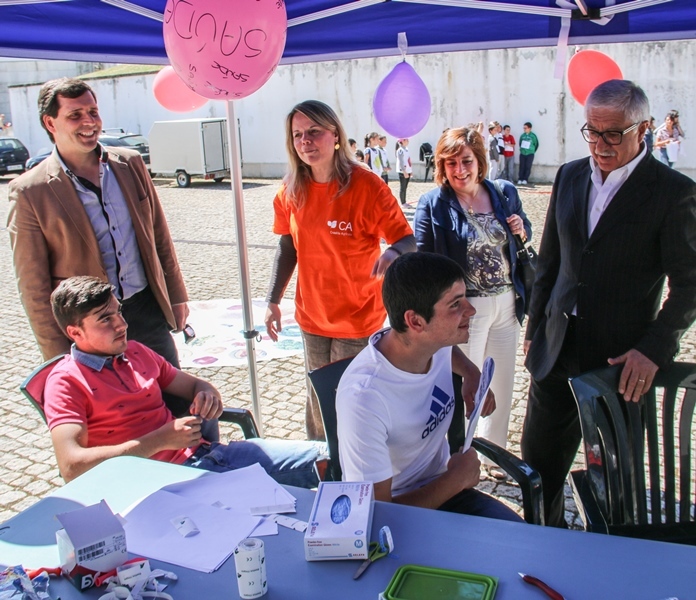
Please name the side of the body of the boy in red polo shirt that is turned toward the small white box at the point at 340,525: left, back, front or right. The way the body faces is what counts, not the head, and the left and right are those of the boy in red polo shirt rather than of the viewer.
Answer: front

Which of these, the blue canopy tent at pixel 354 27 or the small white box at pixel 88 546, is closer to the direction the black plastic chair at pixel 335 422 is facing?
the small white box

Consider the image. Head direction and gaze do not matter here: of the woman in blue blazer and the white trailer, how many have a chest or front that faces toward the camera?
1

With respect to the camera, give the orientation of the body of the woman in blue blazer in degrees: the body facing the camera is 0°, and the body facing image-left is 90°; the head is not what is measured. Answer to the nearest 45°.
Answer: approximately 0°

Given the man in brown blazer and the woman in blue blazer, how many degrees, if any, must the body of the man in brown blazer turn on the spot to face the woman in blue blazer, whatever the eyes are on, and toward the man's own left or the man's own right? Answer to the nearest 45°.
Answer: approximately 45° to the man's own left

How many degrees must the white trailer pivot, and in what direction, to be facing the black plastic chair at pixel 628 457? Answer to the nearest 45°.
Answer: approximately 135° to its left

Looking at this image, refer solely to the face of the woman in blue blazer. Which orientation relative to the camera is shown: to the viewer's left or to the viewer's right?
to the viewer's left
